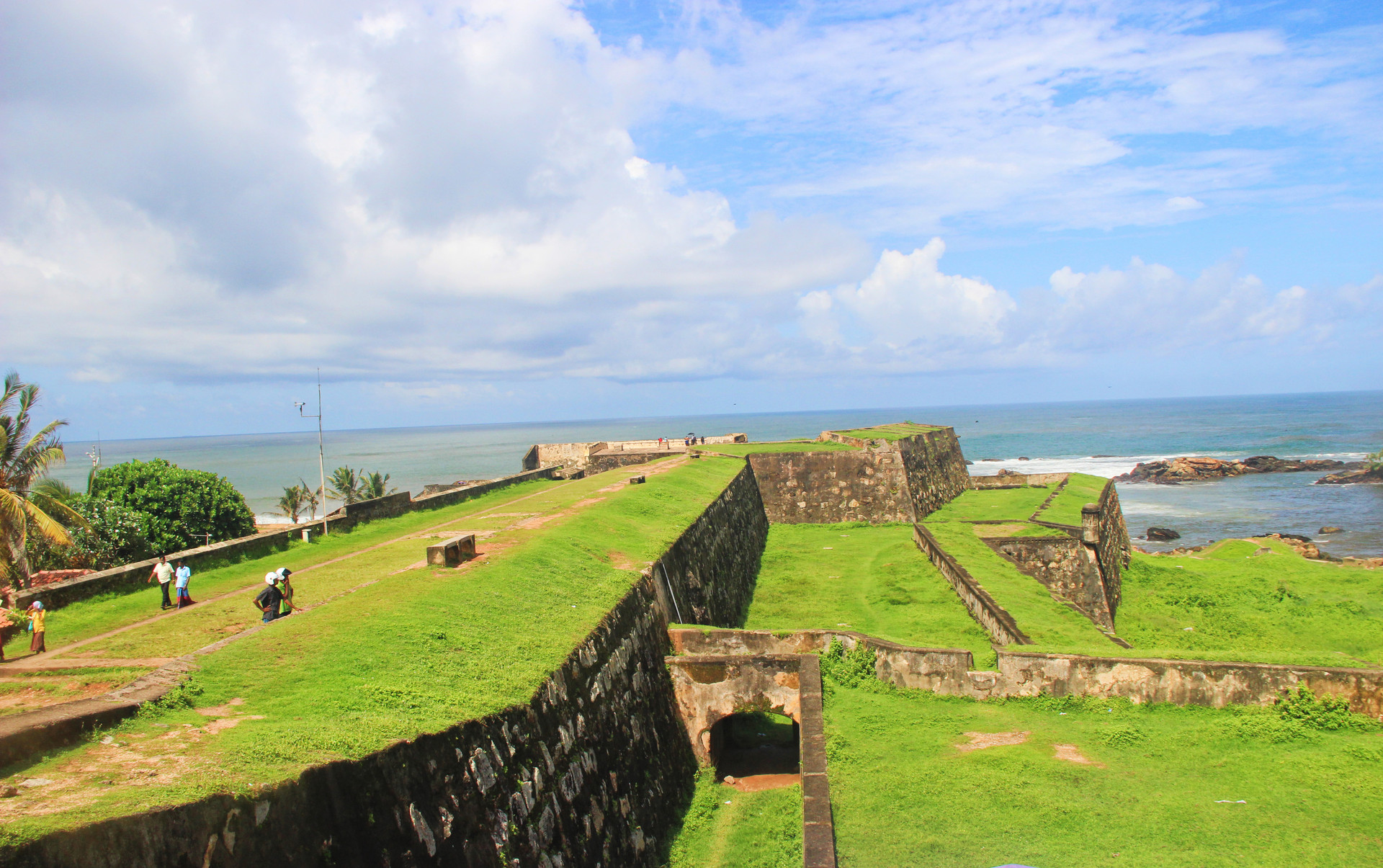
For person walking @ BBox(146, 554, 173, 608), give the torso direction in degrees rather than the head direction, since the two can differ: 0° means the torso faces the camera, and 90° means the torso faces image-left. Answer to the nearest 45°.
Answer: approximately 0°

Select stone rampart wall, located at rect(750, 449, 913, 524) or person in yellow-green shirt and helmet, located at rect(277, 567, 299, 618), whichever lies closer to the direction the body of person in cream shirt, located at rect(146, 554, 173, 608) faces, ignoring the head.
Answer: the person in yellow-green shirt and helmet

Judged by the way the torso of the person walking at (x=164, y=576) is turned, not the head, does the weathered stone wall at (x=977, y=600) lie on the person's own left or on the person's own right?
on the person's own left

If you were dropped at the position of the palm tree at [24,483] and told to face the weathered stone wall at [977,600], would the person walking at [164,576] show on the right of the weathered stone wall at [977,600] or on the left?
right

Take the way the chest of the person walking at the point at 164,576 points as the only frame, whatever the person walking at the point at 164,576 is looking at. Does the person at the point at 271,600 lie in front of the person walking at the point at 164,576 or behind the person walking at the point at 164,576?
in front

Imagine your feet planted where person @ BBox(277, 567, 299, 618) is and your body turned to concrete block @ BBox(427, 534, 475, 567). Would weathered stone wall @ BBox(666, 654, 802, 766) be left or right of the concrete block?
right

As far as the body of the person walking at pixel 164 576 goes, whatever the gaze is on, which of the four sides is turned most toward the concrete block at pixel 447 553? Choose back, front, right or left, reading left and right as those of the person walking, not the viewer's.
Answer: left
